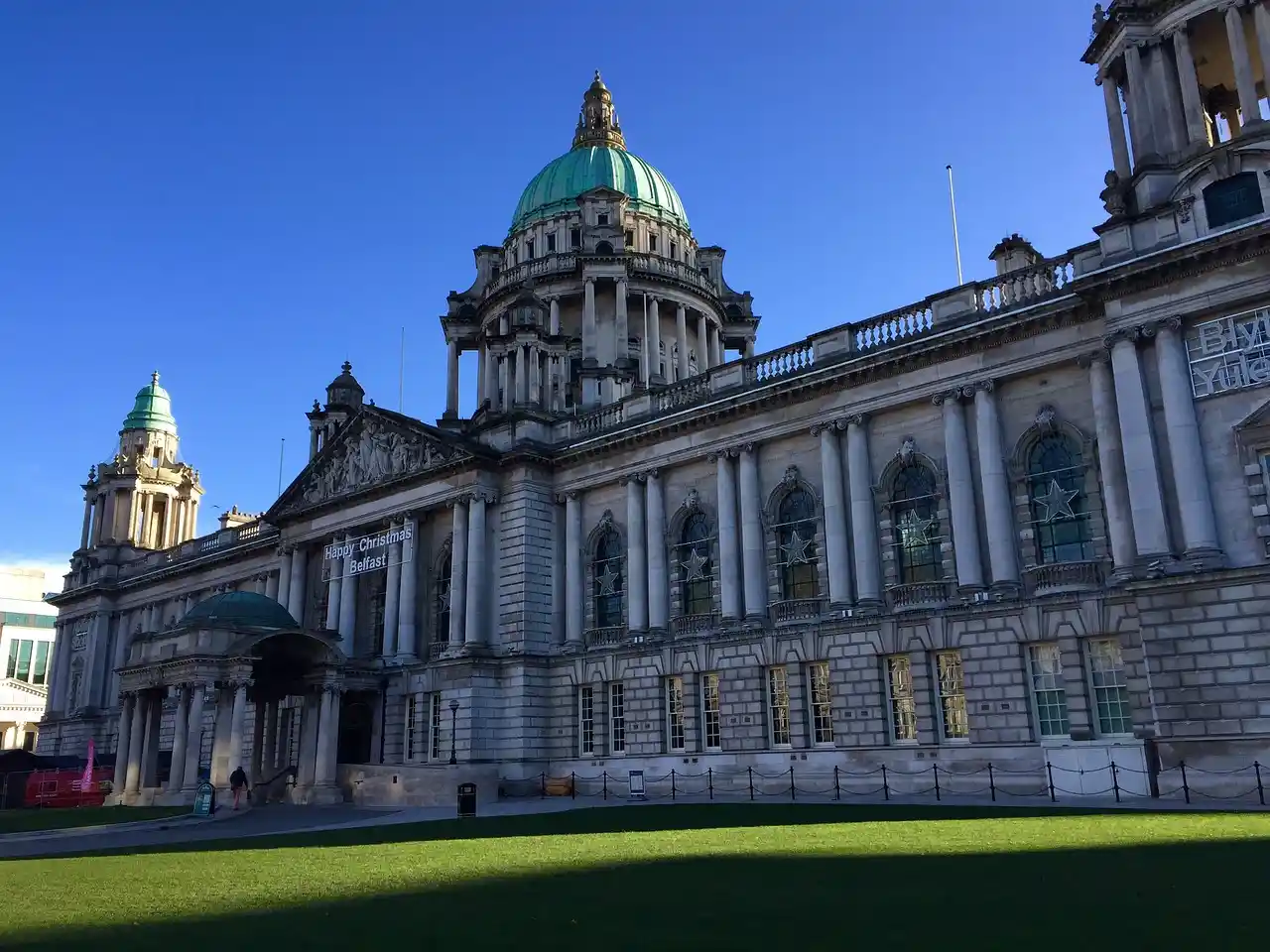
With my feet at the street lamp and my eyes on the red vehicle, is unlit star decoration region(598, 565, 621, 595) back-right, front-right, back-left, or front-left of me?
back-right

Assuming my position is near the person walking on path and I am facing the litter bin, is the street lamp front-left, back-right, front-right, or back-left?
front-left

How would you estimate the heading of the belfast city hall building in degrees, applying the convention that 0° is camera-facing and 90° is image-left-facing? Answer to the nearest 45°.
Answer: approximately 45°

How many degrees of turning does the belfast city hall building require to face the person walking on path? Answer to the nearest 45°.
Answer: approximately 45° to its right
